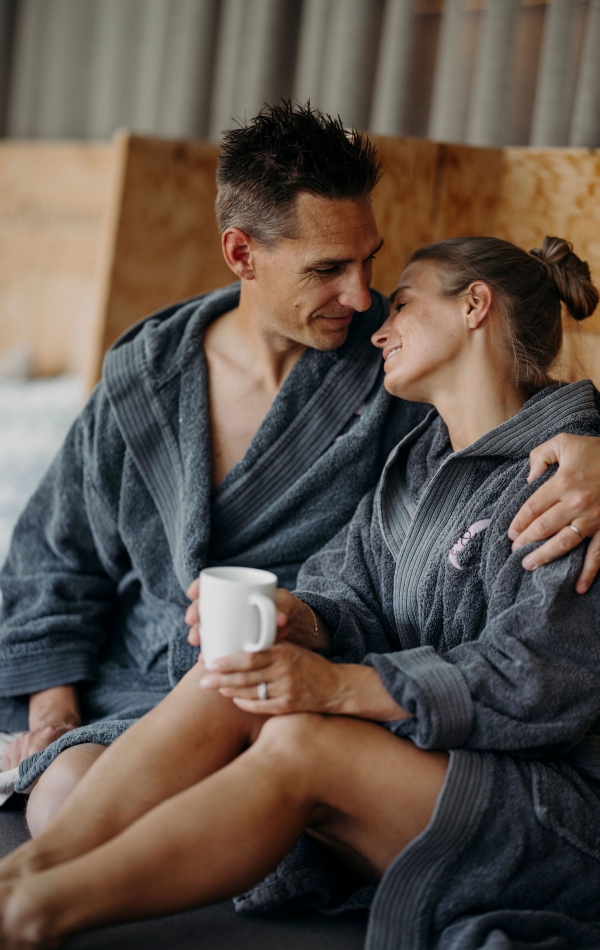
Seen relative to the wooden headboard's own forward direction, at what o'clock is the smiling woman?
The smiling woman is roughly at 12 o'clock from the wooden headboard.

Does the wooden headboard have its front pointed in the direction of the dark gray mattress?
yes

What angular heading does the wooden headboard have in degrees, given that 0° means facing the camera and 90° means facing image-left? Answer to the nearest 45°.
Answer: approximately 0°

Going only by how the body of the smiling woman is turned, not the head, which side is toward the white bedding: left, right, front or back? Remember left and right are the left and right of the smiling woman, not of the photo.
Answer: right

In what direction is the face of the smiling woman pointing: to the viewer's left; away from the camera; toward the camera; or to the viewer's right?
to the viewer's left

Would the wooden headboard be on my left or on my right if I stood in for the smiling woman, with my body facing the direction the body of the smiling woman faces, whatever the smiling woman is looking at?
on my right

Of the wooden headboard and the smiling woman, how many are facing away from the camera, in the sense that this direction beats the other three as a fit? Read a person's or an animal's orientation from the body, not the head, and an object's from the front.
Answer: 0

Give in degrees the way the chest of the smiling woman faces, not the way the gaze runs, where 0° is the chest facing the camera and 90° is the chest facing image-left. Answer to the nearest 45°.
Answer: approximately 45°
